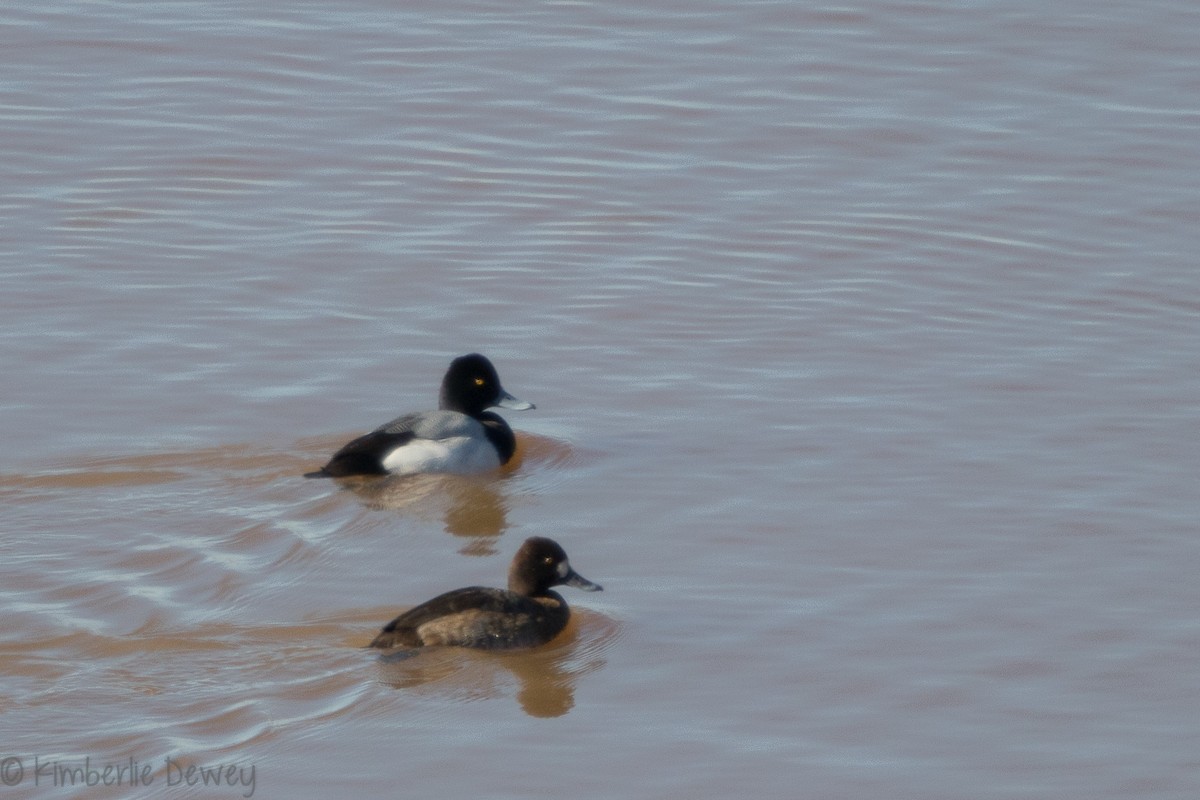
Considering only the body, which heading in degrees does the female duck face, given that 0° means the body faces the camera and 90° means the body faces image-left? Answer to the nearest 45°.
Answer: approximately 270°

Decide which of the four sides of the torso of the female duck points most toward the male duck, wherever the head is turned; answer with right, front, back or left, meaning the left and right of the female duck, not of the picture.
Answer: left

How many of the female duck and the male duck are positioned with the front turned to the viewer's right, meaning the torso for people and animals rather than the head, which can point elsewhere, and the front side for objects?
2

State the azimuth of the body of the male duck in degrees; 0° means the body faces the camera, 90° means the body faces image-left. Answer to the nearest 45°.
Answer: approximately 270°

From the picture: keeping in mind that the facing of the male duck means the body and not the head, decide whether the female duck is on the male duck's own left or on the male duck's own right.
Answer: on the male duck's own right
